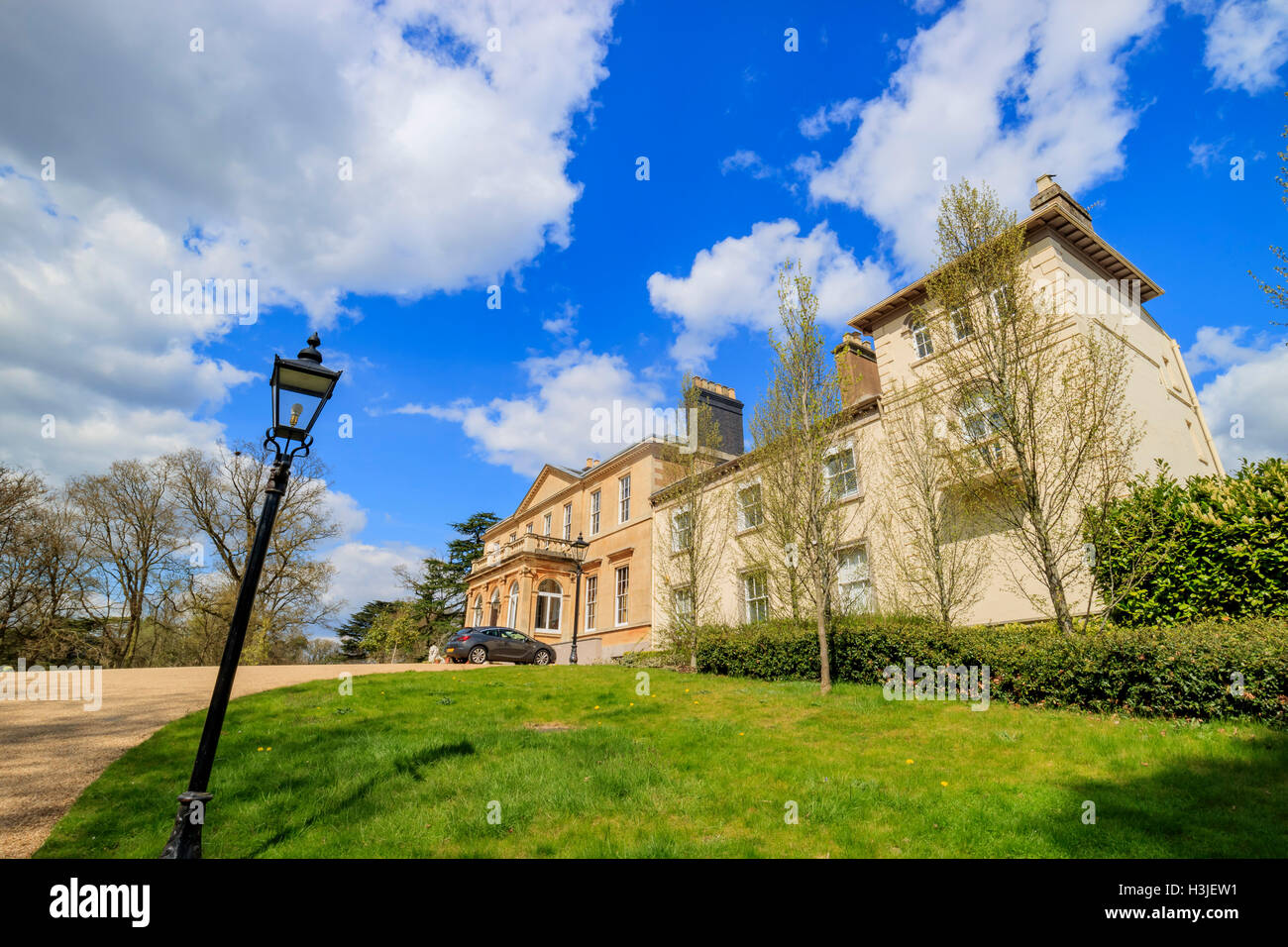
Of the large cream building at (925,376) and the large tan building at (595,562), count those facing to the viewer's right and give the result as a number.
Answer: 0

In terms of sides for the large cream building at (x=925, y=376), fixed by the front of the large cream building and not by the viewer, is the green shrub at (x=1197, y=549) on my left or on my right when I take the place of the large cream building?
on my left

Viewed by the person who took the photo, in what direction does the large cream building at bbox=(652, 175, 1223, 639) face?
facing the viewer and to the left of the viewer

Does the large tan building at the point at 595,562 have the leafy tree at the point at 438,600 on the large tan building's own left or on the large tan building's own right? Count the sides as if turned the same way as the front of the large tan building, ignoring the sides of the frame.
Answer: on the large tan building's own right

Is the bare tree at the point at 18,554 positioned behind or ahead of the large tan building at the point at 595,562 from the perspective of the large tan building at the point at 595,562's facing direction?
ahead

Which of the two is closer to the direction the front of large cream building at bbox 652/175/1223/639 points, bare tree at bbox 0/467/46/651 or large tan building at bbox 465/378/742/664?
the bare tree

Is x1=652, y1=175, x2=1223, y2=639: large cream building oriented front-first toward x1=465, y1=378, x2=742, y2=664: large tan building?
no
